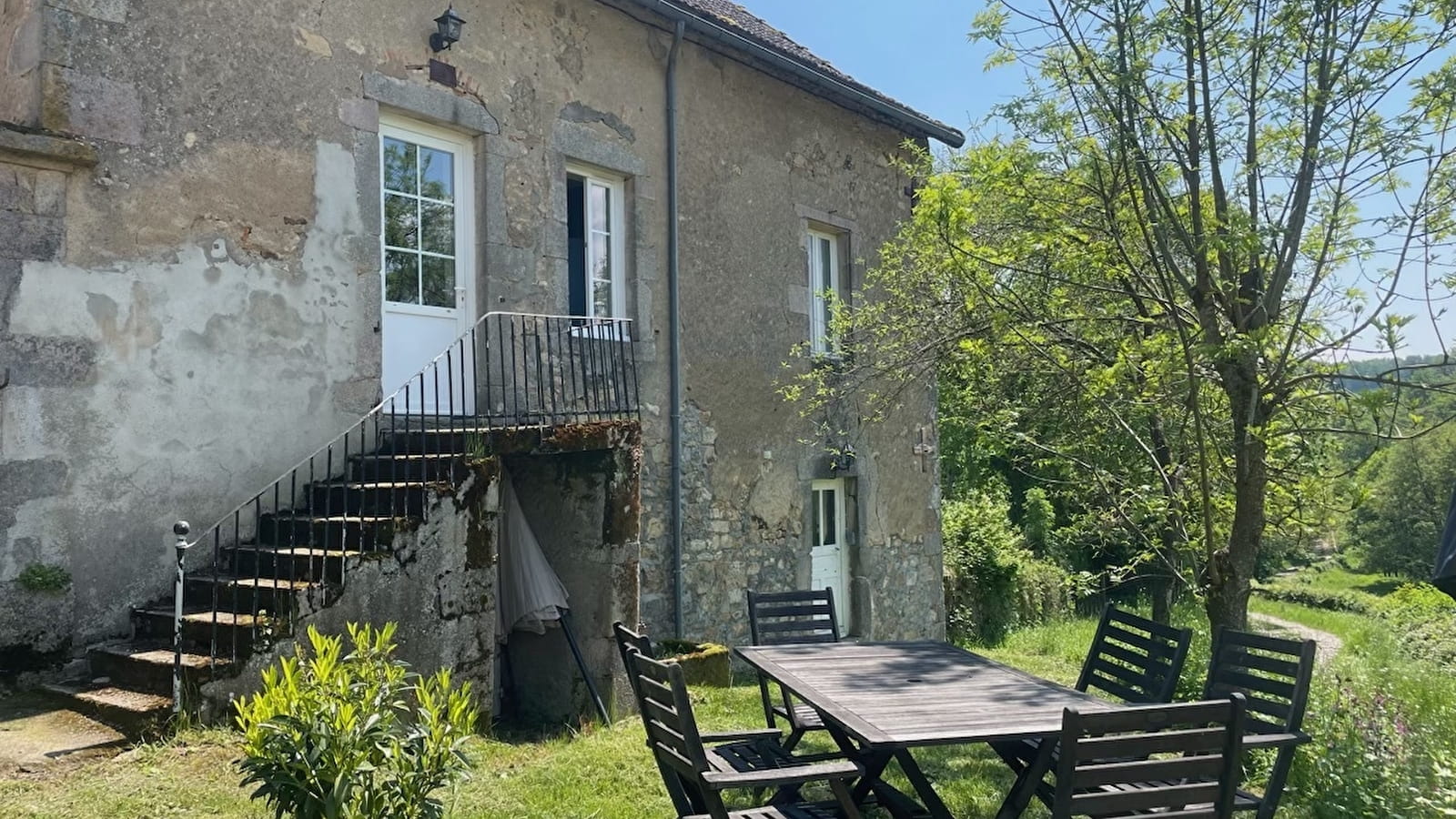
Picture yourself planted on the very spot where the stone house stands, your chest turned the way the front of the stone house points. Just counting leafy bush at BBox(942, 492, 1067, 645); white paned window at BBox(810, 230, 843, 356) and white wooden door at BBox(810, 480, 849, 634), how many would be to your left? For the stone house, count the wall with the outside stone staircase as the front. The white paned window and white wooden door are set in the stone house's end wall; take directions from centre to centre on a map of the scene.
3

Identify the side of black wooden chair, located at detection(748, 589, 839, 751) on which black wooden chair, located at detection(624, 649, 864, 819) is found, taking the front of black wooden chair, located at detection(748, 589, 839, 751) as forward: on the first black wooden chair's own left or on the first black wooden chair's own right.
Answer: on the first black wooden chair's own right

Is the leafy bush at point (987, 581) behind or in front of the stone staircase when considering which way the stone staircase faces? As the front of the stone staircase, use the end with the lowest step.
behind

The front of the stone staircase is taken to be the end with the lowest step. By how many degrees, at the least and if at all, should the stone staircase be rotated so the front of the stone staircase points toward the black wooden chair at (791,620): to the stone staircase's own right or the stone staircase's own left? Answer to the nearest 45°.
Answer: approximately 135° to the stone staircase's own left

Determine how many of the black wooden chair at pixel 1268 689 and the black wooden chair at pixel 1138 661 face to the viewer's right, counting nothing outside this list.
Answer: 0

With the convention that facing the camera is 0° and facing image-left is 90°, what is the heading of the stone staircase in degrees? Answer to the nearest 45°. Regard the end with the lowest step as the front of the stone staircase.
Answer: approximately 45°

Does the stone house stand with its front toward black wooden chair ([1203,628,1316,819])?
yes

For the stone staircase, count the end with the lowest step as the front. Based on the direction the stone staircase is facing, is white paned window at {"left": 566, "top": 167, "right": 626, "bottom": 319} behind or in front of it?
behind

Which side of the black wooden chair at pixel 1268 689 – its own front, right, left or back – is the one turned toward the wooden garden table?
front
